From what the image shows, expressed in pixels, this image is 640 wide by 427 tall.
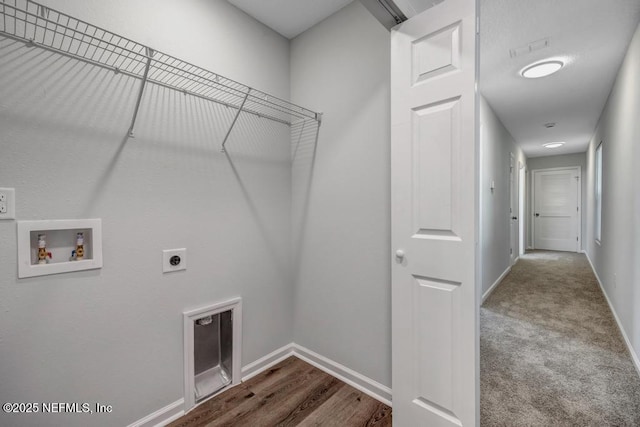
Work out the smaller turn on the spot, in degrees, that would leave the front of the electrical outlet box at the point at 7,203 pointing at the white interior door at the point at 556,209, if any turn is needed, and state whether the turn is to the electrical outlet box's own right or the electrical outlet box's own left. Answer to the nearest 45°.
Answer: approximately 90° to the electrical outlet box's own left

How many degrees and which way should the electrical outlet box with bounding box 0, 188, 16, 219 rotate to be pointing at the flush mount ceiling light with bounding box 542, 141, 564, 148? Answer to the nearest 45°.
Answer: approximately 90° to its left

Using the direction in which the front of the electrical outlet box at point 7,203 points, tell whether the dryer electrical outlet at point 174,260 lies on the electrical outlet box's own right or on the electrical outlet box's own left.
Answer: on the electrical outlet box's own left

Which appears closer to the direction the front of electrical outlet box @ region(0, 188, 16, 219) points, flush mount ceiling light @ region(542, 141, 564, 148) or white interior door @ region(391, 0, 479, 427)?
the white interior door

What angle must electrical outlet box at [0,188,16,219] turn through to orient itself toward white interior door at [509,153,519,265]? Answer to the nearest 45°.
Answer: approximately 90° to its left

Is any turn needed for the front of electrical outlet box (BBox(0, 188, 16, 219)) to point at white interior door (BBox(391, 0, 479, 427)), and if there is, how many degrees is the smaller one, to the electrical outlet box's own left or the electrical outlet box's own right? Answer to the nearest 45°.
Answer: approximately 45° to the electrical outlet box's own left

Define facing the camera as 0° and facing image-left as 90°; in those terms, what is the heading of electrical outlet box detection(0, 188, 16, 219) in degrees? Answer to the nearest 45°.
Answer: approximately 0°

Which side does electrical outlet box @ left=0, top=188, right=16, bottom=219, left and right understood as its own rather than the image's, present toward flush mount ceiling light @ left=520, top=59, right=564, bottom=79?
left
